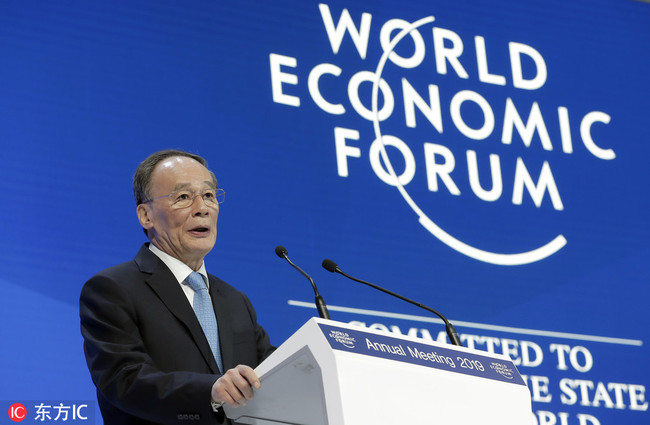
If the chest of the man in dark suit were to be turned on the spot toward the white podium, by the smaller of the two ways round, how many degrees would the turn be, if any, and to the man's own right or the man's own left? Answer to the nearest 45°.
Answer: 0° — they already face it

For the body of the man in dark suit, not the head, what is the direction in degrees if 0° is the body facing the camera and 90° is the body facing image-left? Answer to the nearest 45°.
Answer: approximately 315°

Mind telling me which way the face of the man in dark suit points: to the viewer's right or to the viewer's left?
to the viewer's right
